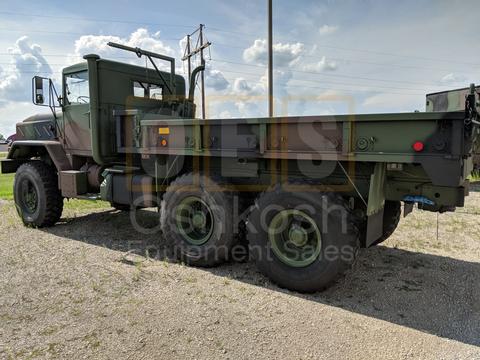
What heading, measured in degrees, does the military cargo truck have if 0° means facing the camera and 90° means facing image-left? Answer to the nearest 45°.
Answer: approximately 135°

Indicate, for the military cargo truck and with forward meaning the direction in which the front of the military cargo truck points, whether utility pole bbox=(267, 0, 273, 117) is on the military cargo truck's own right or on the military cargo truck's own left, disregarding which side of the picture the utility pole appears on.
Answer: on the military cargo truck's own right
